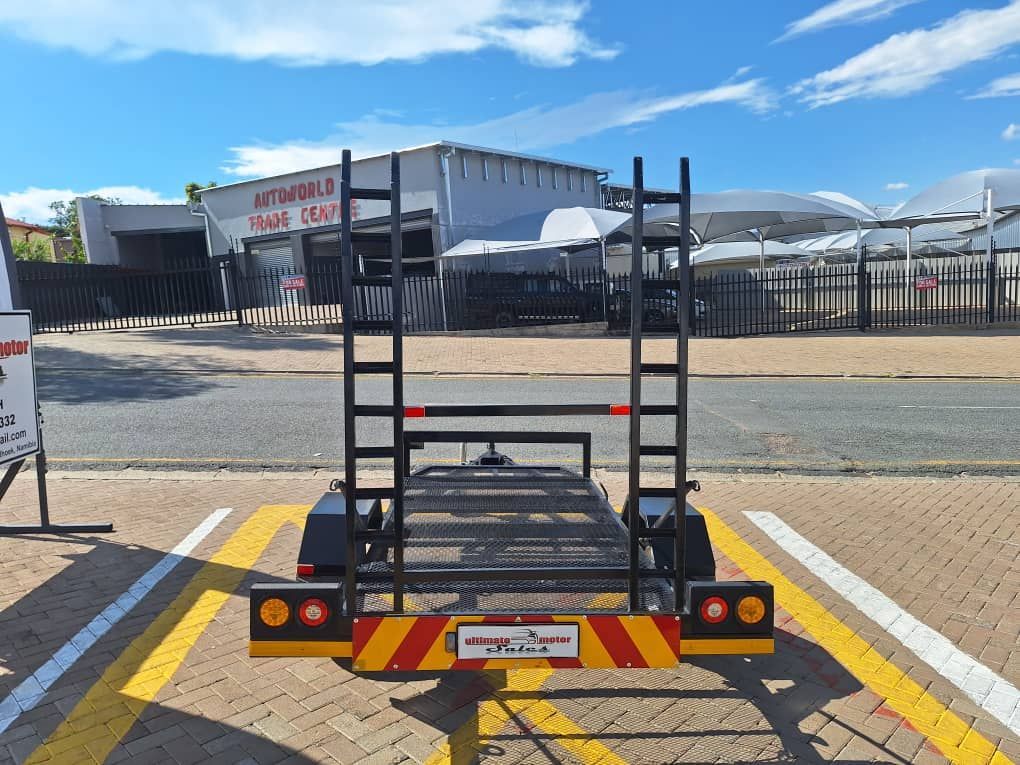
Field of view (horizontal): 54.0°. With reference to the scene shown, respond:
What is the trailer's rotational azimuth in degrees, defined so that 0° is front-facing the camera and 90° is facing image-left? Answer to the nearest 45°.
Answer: approximately 180°

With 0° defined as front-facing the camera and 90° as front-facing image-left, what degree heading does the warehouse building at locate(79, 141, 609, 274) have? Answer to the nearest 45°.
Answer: approximately 45°

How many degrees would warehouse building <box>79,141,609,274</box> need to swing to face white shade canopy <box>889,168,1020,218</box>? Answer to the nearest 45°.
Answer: approximately 90° to its left

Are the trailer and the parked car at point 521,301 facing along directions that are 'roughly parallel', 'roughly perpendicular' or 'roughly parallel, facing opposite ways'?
roughly perpendicular

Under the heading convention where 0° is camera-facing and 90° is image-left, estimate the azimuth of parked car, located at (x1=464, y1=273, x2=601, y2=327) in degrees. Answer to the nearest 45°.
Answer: approximately 270°

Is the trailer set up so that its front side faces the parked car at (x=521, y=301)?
yes

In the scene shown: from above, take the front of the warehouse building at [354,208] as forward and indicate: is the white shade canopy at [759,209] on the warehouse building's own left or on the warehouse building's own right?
on the warehouse building's own left

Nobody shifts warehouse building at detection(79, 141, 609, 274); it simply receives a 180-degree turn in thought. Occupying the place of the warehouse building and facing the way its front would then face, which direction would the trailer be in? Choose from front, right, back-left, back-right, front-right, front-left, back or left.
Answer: back-right

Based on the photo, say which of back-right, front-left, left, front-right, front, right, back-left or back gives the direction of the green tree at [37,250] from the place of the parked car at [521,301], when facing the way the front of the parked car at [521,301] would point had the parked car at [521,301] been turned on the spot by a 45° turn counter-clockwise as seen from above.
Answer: left
